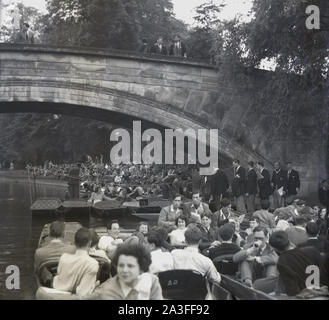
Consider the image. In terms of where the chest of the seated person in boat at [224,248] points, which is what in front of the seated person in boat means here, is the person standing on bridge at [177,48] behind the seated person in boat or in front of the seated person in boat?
in front

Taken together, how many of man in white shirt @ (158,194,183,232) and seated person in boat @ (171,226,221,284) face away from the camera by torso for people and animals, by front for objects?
1

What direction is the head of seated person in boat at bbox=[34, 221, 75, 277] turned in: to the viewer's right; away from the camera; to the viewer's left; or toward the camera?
away from the camera

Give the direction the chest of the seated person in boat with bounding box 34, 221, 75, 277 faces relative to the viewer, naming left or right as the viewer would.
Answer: facing away from the viewer

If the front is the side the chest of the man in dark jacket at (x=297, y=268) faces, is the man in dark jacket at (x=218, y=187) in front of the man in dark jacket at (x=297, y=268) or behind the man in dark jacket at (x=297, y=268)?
in front

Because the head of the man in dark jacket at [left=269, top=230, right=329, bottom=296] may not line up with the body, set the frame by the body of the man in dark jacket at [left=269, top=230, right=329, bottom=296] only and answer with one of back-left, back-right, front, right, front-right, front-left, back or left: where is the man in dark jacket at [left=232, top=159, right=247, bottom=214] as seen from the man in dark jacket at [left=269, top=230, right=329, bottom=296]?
front-right

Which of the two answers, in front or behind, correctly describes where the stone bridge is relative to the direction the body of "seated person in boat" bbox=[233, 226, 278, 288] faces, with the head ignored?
behind

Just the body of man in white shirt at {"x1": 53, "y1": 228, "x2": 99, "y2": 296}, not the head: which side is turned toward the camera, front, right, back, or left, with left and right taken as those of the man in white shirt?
back

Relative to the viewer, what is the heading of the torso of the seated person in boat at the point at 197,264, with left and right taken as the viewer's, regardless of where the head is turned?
facing away from the viewer
